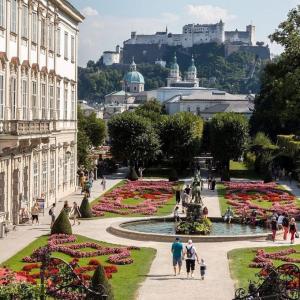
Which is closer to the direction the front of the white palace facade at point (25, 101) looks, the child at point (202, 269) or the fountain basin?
the fountain basin

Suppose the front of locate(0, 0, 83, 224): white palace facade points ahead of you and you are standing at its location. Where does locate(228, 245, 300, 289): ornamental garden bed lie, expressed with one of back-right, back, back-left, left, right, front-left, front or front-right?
front-right

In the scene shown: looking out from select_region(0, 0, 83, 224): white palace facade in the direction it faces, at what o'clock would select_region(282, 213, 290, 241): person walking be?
The person walking is roughly at 1 o'clock from the white palace facade.

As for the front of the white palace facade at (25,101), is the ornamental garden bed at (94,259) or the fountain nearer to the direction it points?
the fountain

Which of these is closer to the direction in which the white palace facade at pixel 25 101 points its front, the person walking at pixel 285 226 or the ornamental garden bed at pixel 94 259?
the person walking

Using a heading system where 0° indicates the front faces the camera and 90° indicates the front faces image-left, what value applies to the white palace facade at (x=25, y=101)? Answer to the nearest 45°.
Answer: approximately 270°

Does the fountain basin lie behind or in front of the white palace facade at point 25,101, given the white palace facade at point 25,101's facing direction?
in front

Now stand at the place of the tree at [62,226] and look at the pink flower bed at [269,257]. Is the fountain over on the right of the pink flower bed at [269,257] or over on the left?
left

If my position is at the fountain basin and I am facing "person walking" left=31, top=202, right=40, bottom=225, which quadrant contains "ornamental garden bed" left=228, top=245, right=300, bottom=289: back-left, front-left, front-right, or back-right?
back-left
